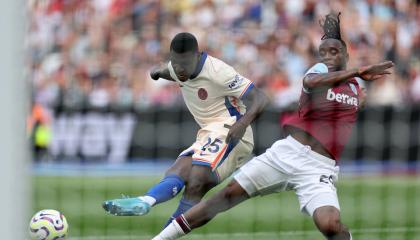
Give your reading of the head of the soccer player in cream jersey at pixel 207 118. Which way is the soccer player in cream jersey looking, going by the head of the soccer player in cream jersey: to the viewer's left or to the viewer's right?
to the viewer's left

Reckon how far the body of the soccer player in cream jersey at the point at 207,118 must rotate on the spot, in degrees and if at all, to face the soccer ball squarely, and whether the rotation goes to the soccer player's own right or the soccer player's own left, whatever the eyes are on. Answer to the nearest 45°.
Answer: approximately 45° to the soccer player's own right

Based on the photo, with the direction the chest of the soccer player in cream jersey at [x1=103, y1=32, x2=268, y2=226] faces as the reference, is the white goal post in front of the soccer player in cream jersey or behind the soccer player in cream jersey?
in front

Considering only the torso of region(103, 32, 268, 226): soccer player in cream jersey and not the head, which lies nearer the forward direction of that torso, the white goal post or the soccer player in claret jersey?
the white goal post

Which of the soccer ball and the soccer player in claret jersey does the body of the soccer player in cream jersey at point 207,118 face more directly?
the soccer ball

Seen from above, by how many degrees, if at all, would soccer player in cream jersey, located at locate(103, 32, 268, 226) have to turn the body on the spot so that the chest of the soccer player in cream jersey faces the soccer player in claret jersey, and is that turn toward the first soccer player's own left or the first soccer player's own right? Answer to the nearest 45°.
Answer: approximately 90° to the first soccer player's own left

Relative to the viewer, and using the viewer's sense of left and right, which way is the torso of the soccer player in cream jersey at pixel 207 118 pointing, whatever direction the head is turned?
facing the viewer and to the left of the viewer
